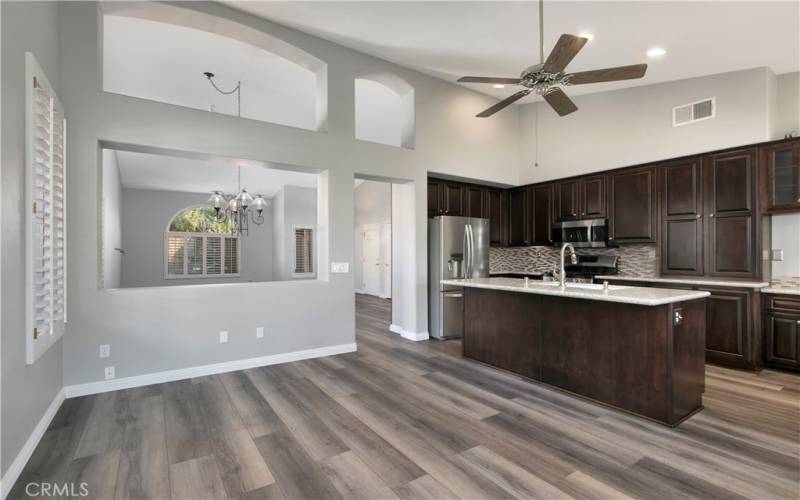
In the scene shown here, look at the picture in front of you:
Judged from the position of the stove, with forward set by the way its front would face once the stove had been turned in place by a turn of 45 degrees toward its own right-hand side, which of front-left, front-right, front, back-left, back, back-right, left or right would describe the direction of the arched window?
front

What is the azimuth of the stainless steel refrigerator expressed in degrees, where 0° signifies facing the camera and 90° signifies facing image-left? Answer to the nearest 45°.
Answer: approximately 315°

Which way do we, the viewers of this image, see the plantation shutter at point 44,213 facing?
facing to the right of the viewer

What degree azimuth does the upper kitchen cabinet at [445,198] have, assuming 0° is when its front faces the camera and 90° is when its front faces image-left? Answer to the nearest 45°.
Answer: approximately 315°

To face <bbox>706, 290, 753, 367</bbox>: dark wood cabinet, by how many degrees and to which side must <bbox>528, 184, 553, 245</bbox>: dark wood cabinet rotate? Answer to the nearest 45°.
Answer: approximately 90° to its left

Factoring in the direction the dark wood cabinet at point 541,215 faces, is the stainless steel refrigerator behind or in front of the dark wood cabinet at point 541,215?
in front

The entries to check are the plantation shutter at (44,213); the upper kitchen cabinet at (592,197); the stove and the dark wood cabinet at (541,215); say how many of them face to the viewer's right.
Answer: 1

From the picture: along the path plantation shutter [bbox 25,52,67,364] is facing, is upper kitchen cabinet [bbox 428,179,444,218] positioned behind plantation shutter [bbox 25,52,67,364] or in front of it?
in front

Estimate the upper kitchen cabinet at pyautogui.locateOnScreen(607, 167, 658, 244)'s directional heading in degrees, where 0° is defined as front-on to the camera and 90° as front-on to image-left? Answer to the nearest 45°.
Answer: approximately 45°
